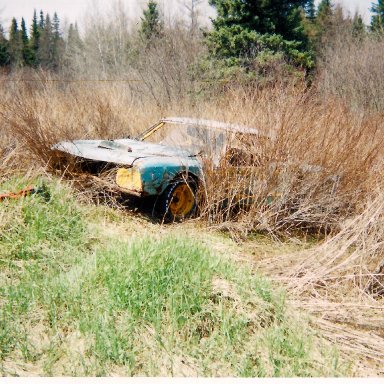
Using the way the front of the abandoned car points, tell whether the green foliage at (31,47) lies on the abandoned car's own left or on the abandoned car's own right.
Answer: on the abandoned car's own right

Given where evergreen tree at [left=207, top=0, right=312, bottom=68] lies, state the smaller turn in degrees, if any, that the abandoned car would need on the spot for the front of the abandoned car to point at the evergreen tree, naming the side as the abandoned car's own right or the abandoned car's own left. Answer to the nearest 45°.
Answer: approximately 135° to the abandoned car's own right

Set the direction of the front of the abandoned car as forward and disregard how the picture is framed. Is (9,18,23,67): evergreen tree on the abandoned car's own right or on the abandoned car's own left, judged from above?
on the abandoned car's own right

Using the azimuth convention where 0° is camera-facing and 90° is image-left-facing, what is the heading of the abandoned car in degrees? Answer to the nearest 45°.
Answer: approximately 45°

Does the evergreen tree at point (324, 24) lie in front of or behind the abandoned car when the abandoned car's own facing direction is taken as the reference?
behind

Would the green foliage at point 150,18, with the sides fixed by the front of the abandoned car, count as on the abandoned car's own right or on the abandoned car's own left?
on the abandoned car's own right
